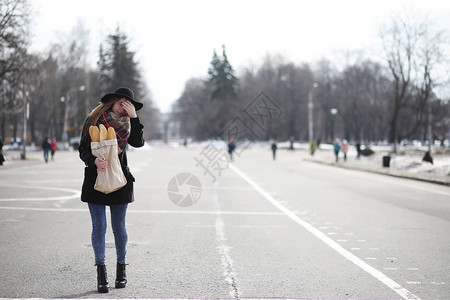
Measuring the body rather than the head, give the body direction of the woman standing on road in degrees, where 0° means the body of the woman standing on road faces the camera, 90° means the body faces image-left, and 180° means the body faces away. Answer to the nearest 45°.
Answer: approximately 0°
